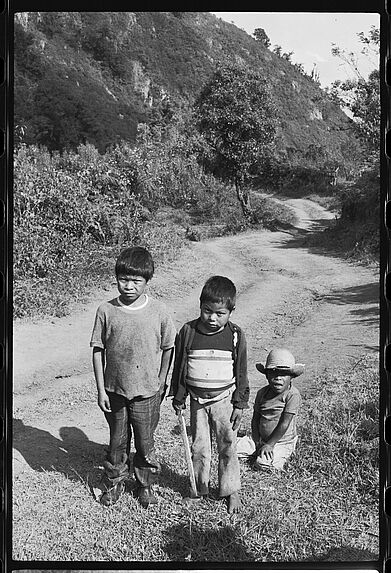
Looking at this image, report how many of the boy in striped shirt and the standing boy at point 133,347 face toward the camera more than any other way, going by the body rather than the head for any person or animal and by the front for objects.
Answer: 2
